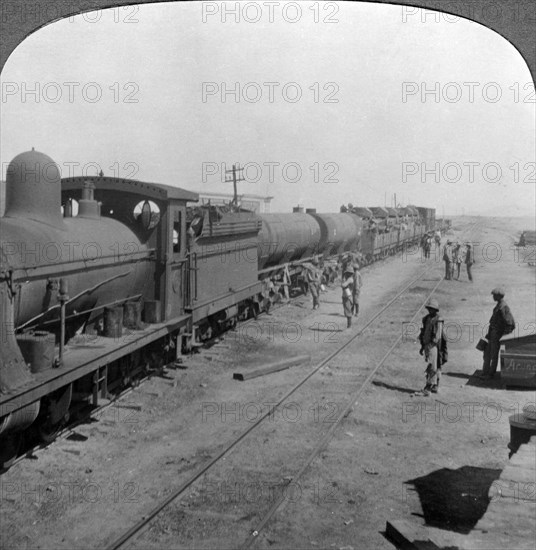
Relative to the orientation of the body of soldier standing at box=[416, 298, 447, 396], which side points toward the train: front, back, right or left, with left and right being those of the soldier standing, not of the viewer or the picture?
front

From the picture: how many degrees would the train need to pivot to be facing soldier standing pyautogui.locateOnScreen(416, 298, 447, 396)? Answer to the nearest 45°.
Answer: approximately 135° to its left

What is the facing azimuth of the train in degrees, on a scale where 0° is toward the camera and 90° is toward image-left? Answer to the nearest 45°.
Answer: approximately 45°

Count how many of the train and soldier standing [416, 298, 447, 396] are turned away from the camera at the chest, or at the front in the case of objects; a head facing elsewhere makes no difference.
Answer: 0

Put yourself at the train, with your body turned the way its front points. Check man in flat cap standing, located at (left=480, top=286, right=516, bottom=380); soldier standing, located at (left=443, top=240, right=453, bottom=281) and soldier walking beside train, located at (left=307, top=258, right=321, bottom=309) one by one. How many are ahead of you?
0

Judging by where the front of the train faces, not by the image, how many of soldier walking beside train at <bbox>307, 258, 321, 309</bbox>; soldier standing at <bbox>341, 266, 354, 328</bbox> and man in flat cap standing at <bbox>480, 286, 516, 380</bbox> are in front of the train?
0

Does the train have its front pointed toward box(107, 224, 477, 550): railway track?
no

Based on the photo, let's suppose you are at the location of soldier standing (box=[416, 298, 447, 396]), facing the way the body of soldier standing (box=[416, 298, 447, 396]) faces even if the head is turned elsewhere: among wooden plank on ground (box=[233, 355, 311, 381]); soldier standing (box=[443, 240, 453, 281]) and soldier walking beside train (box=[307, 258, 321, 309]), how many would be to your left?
0

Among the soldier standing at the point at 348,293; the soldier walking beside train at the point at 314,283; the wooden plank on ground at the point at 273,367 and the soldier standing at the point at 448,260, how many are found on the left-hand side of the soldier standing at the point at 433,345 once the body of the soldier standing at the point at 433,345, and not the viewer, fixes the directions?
0

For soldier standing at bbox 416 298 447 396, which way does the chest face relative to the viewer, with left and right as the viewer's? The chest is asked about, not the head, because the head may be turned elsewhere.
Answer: facing the viewer and to the left of the viewer

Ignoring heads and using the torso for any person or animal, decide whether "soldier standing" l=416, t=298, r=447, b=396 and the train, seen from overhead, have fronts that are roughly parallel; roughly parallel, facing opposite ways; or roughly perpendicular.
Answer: roughly parallel

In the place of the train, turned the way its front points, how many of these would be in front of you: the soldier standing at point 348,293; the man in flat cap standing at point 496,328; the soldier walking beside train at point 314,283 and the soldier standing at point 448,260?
0

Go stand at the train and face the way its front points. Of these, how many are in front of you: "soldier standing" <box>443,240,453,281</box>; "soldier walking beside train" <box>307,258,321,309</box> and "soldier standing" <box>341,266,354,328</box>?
0

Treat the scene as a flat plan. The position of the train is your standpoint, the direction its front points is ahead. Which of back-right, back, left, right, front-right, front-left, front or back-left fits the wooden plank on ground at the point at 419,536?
left

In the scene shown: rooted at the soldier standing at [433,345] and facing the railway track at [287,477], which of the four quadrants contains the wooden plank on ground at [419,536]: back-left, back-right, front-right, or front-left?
front-left

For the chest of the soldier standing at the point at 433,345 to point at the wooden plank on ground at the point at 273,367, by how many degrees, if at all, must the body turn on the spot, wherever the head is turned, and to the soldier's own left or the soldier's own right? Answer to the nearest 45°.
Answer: approximately 45° to the soldier's own right
